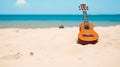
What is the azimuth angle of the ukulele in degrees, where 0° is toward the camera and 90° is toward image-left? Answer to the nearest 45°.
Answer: approximately 0°
